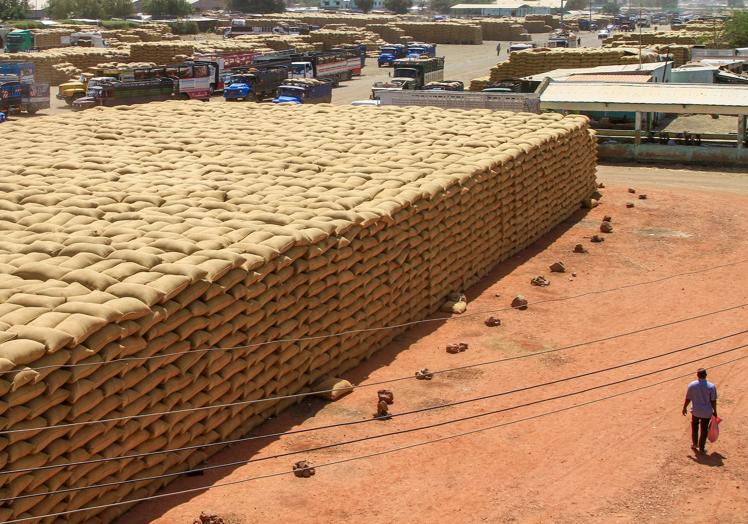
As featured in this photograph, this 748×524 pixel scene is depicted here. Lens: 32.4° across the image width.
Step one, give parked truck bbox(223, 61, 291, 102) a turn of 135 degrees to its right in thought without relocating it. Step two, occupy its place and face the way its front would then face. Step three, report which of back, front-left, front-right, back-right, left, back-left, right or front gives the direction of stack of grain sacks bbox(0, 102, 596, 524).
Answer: back

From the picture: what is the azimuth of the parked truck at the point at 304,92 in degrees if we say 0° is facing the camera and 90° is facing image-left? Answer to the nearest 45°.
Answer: approximately 45°

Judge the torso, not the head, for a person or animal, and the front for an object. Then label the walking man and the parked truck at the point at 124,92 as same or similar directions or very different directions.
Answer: very different directions

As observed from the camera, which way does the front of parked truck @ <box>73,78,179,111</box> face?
facing the viewer and to the left of the viewer

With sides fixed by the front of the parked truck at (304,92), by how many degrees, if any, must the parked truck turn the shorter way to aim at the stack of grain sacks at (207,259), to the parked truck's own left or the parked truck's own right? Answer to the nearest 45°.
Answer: approximately 45° to the parked truck's own left

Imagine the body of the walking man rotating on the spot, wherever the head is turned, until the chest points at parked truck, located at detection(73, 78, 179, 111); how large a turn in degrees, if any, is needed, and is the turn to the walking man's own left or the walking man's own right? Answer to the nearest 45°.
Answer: approximately 45° to the walking man's own left

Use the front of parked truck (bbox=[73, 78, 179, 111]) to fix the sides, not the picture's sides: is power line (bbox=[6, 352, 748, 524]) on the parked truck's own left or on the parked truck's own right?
on the parked truck's own left

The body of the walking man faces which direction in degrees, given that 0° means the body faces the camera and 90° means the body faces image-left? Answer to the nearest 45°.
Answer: approximately 180°

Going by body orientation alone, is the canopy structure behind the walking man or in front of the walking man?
in front

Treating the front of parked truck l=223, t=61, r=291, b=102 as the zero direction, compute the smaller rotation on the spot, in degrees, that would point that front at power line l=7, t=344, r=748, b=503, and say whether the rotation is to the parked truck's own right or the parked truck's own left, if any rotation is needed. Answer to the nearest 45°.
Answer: approximately 45° to the parked truck's own left

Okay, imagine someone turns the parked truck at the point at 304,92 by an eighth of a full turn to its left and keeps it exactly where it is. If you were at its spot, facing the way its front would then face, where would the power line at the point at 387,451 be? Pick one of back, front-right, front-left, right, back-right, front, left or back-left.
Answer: front

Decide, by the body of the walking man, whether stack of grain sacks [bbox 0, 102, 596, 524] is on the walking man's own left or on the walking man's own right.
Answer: on the walking man's own left

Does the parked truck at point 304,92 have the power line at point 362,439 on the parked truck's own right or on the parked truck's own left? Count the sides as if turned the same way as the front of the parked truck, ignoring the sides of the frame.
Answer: on the parked truck's own left

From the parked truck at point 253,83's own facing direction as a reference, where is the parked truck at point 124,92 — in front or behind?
in front

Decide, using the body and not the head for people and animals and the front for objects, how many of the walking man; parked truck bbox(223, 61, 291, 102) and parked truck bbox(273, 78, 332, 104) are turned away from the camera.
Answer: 1

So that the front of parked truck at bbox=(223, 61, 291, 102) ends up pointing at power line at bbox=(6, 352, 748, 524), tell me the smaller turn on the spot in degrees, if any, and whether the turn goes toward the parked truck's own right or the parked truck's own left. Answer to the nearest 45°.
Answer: approximately 45° to the parked truck's own left
